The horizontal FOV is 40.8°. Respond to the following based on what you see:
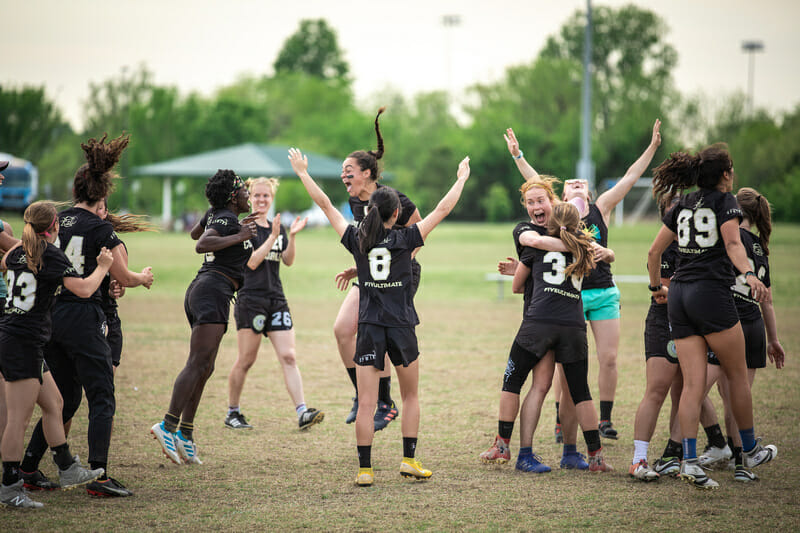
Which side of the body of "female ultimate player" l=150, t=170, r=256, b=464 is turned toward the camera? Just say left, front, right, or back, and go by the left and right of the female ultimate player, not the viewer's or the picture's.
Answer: right

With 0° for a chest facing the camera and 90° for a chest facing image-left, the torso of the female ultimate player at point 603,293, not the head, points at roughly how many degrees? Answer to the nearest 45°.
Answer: approximately 0°

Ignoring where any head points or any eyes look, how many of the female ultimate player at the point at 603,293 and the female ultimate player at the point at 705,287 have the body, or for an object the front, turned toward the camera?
1

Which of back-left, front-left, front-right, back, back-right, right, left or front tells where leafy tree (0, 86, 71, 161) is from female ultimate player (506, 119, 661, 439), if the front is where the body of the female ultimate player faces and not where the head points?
back-right

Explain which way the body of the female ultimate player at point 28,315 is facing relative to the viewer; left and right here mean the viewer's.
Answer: facing away from the viewer and to the right of the viewer

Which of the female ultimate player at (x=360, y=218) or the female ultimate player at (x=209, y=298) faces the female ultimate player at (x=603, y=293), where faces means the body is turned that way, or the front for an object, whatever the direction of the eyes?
the female ultimate player at (x=209, y=298)

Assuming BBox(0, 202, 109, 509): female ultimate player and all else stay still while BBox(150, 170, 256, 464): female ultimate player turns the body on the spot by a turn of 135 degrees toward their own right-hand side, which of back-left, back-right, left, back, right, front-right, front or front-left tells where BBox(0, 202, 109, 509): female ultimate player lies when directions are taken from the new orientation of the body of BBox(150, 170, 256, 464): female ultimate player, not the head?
front

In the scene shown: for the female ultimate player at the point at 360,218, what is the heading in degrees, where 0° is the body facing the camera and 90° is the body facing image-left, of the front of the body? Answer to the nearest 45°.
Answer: approximately 45°

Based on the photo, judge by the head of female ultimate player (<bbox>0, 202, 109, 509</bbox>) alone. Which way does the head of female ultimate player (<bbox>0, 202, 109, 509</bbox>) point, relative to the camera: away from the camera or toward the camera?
away from the camera

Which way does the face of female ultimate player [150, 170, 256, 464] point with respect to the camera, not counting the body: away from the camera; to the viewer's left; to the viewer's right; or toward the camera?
to the viewer's right

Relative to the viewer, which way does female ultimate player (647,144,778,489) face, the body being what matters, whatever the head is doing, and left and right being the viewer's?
facing away from the viewer and to the right of the viewer

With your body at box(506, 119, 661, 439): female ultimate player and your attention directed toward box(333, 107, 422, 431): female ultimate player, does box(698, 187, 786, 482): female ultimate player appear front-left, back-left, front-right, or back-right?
back-left
